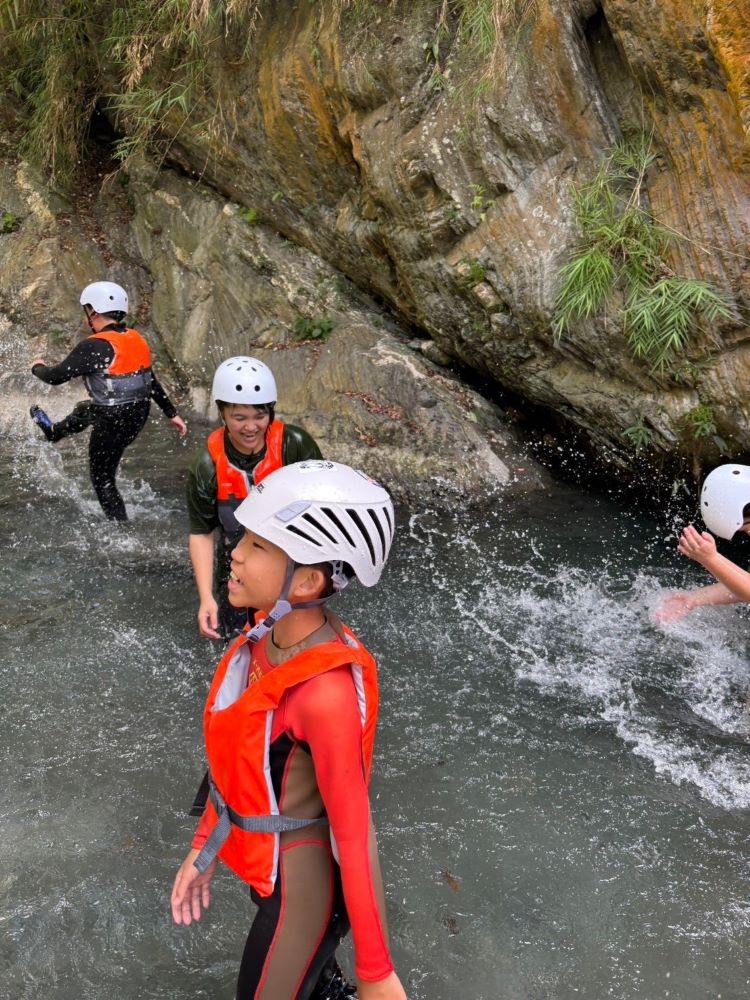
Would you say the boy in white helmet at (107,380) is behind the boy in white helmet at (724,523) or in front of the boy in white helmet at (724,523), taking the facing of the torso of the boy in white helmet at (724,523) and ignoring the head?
in front

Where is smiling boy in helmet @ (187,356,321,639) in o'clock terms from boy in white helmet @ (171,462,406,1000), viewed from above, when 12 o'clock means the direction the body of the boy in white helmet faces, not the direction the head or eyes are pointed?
The smiling boy in helmet is roughly at 3 o'clock from the boy in white helmet.

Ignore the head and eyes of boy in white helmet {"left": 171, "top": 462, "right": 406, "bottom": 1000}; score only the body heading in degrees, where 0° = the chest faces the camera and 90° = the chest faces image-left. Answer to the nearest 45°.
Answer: approximately 90°

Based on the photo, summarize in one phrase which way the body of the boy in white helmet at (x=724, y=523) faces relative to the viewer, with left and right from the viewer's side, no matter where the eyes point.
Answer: facing to the left of the viewer

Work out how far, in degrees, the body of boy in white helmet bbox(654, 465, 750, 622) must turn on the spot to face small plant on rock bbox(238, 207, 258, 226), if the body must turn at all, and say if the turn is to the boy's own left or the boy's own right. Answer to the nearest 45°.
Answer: approximately 45° to the boy's own right

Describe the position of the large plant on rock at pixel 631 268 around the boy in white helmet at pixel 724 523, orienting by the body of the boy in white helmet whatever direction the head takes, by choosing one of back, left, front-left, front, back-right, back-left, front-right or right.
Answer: right

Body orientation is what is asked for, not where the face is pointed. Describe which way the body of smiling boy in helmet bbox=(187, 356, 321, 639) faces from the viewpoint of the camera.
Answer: toward the camera

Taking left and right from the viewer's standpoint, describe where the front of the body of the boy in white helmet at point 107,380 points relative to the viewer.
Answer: facing away from the viewer and to the left of the viewer

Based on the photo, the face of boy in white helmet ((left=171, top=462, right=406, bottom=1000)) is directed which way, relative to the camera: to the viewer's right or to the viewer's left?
to the viewer's left
